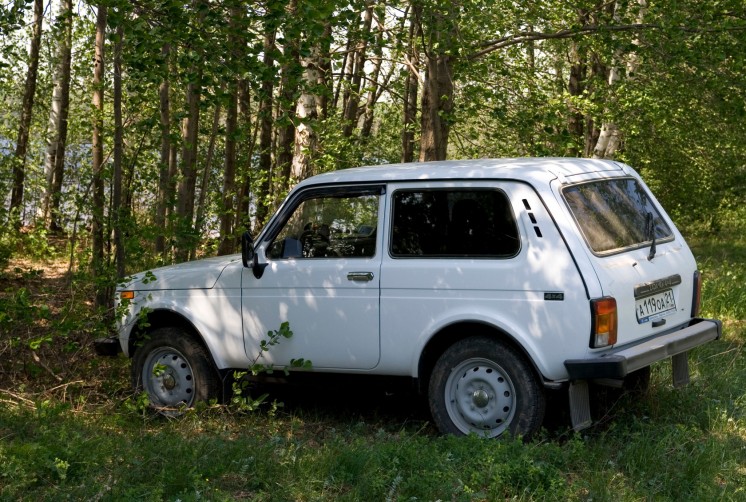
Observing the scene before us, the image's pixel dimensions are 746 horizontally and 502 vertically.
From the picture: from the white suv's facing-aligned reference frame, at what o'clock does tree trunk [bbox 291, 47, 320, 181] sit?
The tree trunk is roughly at 1 o'clock from the white suv.

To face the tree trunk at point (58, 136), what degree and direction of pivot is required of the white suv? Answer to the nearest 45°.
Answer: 0° — it already faces it

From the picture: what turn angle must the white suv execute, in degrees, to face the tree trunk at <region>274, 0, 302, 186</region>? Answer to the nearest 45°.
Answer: approximately 45° to its right

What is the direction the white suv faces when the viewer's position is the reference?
facing away from the viewer and to the left of the viewer

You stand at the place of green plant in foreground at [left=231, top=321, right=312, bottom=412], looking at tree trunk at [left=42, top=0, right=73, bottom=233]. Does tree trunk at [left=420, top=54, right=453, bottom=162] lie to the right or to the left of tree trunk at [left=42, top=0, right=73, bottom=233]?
right

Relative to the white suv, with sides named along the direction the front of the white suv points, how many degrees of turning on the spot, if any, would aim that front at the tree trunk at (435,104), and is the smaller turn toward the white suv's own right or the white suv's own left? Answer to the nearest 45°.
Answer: approximately 45° to the white suv's own right

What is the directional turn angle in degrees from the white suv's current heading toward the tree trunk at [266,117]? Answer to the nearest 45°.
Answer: approximately 45° to its right

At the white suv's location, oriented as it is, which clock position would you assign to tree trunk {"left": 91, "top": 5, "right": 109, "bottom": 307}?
The tree trunk is roughly at 12 o'clock from the white suv.
